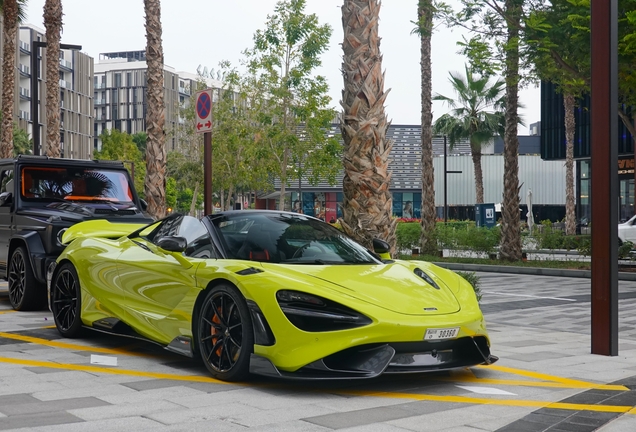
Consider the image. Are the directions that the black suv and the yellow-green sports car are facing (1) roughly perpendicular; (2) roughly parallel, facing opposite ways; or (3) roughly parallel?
roughly parallel

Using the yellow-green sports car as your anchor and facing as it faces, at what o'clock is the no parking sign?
The no parking sign is roughly at 7 o'clock from the yellow-green sports car.

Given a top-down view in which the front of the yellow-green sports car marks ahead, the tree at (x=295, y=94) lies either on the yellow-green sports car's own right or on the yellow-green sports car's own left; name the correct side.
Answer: on the yellow-green sports car's own left

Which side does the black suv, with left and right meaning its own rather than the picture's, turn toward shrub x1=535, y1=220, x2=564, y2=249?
left

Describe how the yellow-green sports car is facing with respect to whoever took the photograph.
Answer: facing the viewer and to the right of the viewer

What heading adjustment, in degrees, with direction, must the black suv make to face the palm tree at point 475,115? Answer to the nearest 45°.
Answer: approximately 90° to its left

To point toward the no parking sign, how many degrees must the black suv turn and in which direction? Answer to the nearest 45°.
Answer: approximately 45° to its left
